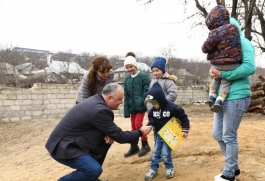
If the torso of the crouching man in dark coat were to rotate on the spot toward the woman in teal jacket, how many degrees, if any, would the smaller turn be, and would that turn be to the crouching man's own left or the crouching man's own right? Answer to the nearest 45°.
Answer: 0° — they already face them

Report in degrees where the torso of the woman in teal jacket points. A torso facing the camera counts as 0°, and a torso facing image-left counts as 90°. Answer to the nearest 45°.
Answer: approximately 90°

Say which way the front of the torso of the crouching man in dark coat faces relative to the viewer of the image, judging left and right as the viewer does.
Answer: facing to the right of the viewer

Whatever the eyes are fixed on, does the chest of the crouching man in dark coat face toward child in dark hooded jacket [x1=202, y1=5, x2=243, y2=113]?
yes

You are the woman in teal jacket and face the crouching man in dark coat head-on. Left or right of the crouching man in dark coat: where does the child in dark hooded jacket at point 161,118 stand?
right

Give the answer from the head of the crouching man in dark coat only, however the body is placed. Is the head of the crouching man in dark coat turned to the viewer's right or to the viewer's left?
to the viewer's right

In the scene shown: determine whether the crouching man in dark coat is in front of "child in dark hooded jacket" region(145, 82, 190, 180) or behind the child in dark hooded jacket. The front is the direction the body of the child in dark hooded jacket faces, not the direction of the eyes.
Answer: in front

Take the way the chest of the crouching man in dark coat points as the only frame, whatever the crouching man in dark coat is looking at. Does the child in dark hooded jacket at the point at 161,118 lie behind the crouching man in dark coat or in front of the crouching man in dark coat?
in front

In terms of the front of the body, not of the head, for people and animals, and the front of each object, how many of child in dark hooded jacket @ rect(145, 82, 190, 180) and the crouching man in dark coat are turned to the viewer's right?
1

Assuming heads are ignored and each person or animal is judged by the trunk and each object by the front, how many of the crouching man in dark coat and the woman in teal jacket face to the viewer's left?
1

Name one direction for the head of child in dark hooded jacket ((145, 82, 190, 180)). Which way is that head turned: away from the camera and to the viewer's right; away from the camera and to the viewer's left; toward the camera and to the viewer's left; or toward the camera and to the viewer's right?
toward the camera and to the viewer's left
